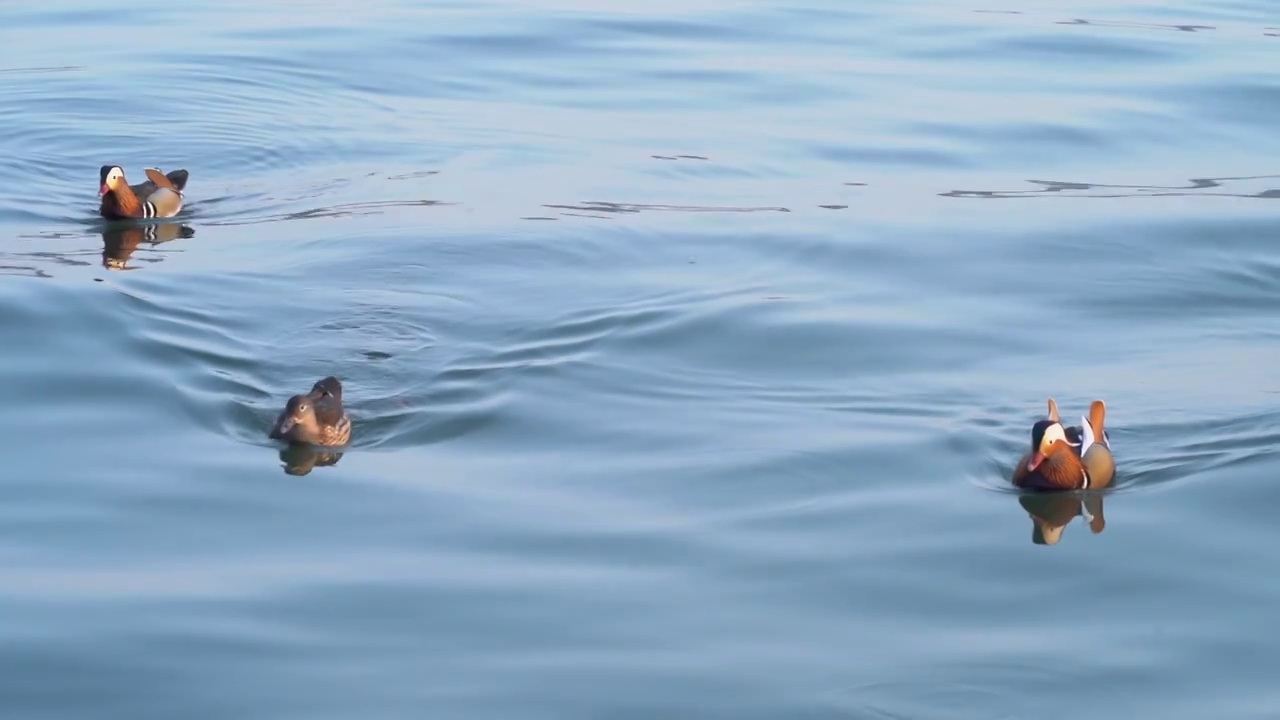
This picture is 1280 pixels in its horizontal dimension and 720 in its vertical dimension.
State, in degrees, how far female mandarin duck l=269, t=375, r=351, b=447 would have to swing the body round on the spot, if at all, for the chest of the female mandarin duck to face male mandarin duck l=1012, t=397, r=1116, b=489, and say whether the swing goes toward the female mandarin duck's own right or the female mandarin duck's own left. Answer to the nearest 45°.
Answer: approximately 135° to the female mandarin duck's own left

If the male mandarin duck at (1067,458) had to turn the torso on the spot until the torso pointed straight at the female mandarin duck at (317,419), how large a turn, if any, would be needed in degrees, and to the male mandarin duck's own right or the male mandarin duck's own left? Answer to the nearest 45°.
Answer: approximately 45° to the male mandarin duck's own right

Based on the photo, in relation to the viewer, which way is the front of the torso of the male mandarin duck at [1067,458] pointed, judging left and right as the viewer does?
facing the viewer and to the left of the viewer

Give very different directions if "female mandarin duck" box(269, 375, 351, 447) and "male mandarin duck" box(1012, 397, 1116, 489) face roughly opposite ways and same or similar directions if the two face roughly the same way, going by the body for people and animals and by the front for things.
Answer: same or similar directions

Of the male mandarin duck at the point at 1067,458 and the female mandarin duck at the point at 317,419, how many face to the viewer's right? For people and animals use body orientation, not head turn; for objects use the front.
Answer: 0

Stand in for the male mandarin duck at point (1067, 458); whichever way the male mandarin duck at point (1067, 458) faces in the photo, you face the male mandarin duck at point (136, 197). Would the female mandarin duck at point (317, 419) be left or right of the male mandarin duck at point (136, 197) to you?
left

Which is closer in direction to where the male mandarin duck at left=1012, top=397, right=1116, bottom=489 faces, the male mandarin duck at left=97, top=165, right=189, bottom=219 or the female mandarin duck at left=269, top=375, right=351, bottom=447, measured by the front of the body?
the female mandarin duck

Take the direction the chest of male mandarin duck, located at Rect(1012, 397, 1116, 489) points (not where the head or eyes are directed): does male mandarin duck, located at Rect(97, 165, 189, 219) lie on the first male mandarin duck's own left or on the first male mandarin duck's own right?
on the first male mandarin duck's own right

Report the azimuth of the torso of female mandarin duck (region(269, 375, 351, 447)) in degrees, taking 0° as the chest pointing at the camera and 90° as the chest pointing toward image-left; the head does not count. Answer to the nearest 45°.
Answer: approximately 45°
